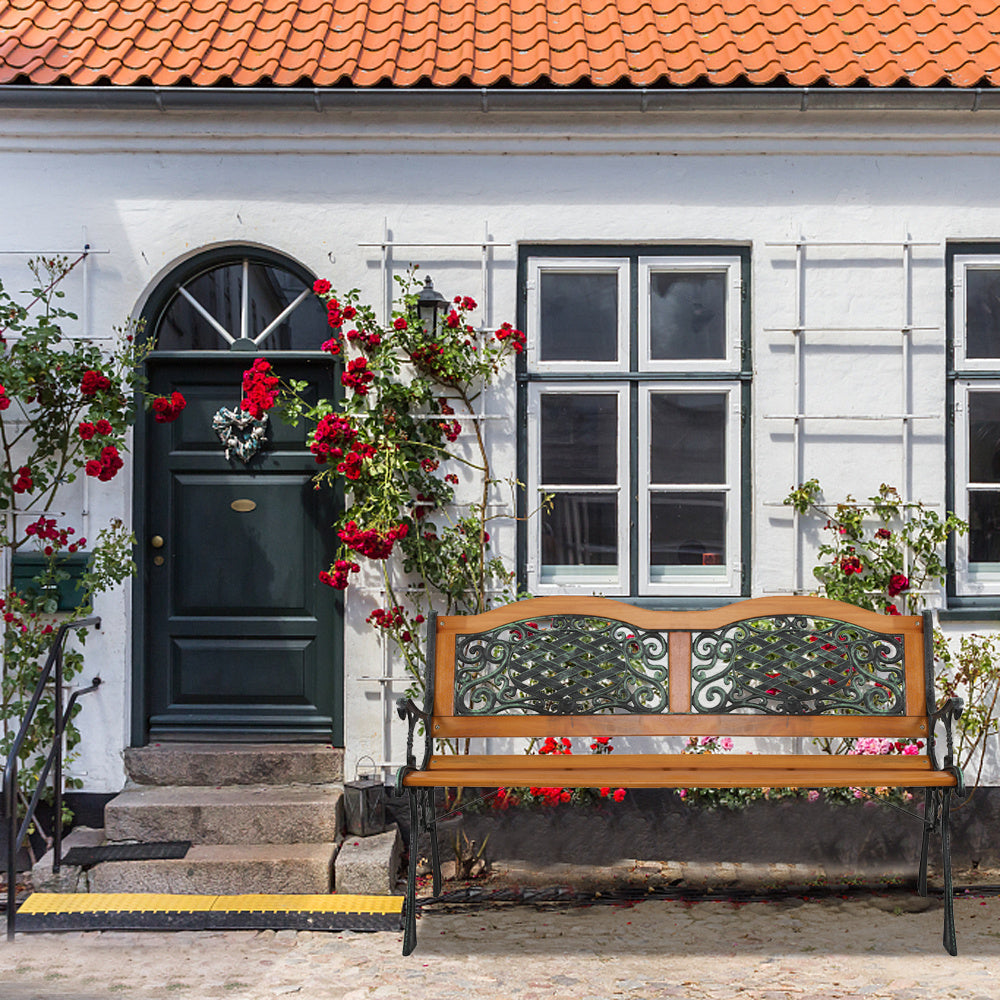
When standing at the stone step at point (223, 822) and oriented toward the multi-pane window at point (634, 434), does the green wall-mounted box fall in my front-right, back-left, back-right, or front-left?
back-left

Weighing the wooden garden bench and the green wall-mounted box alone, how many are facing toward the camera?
2

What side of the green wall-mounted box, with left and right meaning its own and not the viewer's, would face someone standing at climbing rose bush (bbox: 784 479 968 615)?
left

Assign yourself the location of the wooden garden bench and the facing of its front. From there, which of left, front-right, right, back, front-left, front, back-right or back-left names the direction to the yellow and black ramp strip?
right

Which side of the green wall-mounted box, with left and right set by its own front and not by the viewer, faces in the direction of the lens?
front

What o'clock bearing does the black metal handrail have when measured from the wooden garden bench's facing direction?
The black metal handrail is roughly at 3 o'clock from the wooden garden bench.

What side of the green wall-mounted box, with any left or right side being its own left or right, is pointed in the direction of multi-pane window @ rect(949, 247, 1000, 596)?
left

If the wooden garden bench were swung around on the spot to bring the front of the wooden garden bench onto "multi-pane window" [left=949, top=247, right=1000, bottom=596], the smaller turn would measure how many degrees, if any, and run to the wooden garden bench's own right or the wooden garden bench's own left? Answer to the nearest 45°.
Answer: approximately 135° to the wooden garden bench's own left

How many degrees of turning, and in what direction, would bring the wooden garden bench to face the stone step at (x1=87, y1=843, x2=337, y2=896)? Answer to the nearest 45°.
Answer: approximately 90° to its right
